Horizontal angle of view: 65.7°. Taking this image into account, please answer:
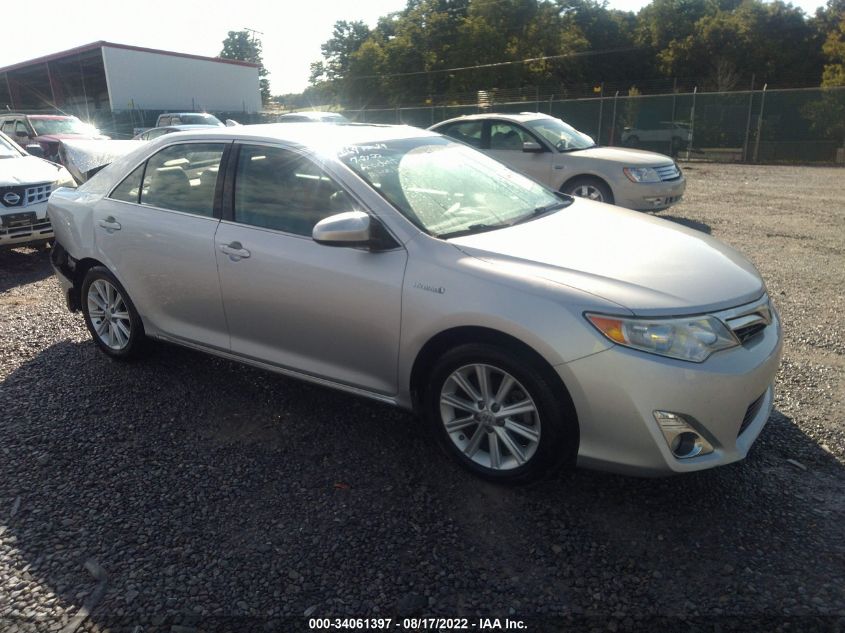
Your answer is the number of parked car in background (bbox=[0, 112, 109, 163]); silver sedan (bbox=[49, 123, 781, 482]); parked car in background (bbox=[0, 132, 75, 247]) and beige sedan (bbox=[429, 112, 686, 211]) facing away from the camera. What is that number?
0

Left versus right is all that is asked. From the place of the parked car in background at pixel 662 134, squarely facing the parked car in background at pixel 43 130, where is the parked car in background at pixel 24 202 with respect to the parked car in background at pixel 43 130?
left

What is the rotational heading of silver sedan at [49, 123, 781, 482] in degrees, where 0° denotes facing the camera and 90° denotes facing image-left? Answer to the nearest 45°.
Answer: approximately 315°

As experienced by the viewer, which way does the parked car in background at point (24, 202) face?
facing the viewer and to the right of the viewer

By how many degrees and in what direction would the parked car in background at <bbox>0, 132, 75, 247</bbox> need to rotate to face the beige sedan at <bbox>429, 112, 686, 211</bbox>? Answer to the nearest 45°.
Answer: approximately 45° to its left

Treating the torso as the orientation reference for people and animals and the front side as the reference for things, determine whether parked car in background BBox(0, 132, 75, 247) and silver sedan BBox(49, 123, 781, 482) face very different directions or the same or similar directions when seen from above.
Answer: same or similar directions

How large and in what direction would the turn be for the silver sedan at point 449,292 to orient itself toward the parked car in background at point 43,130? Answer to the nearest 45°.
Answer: approximately 180°

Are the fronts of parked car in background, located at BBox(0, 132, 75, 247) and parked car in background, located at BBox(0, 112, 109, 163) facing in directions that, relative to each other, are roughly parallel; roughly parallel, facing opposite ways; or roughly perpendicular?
roughly parallel

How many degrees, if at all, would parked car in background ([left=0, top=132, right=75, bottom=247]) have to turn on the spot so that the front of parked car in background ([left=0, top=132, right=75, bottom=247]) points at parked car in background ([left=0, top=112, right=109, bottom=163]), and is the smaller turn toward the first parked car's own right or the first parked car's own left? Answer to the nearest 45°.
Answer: approximately 135° to the first parked car's own left

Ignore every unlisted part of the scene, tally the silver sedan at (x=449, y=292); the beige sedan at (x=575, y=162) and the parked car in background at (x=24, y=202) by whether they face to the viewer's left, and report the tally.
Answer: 0

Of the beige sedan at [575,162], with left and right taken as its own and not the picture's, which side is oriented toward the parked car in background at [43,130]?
back

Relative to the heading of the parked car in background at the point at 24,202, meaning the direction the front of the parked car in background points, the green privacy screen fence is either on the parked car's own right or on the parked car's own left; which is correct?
on the parked car's own left

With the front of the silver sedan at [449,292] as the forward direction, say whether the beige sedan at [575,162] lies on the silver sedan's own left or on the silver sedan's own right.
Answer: on the silver sedan's own left
